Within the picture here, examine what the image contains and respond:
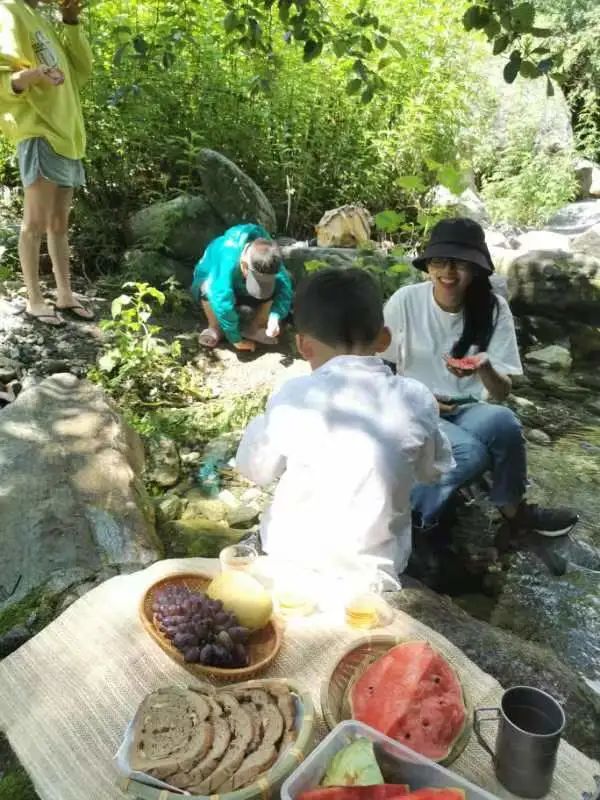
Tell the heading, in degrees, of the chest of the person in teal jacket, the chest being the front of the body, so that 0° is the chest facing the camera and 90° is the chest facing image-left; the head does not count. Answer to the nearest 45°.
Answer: approximately 315°

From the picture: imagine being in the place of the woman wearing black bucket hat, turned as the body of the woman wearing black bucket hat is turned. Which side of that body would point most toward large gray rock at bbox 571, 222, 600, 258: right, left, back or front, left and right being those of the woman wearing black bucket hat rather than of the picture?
back

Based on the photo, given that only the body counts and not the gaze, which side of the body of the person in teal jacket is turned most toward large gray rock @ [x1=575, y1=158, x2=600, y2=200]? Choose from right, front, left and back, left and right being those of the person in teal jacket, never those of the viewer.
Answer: left

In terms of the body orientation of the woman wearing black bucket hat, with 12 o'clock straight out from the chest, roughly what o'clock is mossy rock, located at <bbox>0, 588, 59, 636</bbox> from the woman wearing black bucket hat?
The mossy rock is roughly at 1 o'clock from the woman wearing black bucket hat.

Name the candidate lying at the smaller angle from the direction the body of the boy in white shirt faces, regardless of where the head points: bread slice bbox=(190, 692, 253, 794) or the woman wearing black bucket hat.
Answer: the woman wearing black bucket hat

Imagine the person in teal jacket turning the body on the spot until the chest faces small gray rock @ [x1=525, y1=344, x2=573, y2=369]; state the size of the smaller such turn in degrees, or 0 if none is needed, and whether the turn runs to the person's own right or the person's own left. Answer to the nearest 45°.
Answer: approximately 45° to the person's own left

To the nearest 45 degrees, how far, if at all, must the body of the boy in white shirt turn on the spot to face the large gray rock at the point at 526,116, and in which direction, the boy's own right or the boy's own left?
0° — they already face it

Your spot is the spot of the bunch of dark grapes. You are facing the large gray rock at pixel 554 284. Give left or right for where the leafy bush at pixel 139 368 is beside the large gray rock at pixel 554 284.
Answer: left

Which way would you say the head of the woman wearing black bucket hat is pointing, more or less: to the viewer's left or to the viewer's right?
to the viewer's left

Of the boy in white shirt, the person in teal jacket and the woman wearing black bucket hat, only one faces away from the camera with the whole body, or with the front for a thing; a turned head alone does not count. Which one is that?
the boy in white shirt

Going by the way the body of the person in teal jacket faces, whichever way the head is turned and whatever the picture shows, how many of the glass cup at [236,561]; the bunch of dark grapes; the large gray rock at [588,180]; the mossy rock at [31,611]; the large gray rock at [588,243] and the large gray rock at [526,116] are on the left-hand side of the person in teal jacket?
3

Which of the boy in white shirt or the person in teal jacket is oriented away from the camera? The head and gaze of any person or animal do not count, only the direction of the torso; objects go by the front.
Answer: the boy in white shirt

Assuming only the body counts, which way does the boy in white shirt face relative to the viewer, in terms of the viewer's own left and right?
facing away from the viewer

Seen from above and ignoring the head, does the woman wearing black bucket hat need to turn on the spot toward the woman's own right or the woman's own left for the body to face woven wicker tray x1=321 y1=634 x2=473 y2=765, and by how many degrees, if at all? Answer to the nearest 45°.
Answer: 0° — they already face it

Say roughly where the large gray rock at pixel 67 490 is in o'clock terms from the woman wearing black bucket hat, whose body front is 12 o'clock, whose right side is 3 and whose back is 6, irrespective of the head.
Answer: The large gray rock is roughly at 2 o'clock from the woman wearing black bucket hat.

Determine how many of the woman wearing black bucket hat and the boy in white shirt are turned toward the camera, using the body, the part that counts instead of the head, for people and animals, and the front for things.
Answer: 1

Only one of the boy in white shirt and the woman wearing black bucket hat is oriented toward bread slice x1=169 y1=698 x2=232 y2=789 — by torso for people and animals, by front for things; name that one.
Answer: the woman wearing black bucket hat
